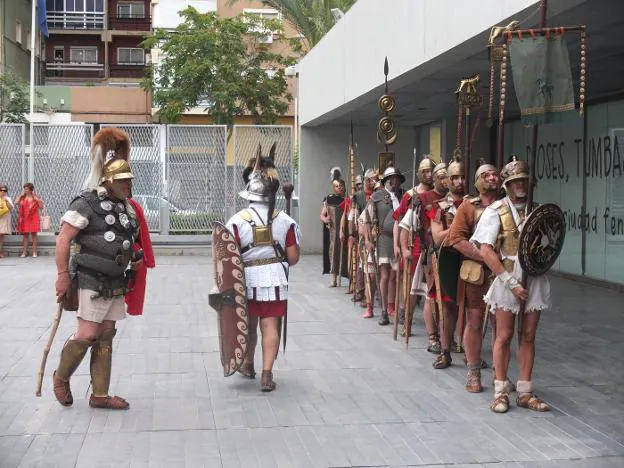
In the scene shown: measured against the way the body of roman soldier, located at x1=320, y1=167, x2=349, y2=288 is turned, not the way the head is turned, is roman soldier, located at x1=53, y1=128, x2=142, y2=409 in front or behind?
in front

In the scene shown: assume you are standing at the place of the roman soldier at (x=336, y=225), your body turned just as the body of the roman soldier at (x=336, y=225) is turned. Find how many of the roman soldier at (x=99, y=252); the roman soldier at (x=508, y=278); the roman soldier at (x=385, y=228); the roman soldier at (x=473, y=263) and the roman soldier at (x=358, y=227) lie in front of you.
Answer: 5

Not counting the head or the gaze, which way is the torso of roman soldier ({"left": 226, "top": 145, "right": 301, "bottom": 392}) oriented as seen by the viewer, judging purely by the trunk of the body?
away from the camera

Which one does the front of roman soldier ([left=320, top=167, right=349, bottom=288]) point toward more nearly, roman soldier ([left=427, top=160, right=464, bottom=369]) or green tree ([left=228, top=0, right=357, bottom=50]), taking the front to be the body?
the roman soldier

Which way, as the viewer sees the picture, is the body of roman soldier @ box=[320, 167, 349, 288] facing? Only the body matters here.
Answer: toward the camera

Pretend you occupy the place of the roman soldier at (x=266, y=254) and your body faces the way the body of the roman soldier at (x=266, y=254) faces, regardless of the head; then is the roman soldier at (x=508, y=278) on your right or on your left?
on your right

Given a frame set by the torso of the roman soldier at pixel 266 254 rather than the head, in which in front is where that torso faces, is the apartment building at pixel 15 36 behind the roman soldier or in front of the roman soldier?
in front

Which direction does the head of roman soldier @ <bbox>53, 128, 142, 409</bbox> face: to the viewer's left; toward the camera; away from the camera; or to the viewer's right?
to the viewer's right

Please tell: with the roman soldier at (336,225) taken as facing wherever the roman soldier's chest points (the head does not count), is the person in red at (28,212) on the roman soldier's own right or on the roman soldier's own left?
on the roman soldier's own right

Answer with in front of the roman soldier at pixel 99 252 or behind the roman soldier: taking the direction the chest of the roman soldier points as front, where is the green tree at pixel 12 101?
behind

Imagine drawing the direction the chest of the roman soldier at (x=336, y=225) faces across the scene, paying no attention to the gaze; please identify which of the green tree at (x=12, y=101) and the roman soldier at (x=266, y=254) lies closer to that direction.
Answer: the roman soldier

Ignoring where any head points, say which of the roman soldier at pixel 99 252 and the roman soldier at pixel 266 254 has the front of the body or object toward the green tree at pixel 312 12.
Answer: the roman soldier at pixel 266 254

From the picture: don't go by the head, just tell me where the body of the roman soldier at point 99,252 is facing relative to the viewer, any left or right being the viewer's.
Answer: facing the viewer and to the right of the viewer
